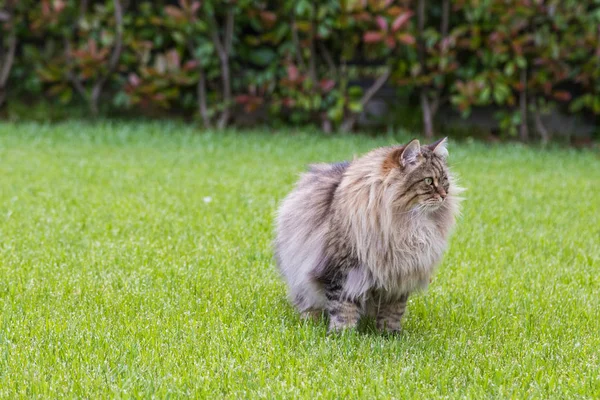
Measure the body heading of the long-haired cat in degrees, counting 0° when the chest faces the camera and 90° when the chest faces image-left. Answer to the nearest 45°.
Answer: approximately 315°

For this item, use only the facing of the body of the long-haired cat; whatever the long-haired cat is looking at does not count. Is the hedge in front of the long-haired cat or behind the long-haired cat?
behind
